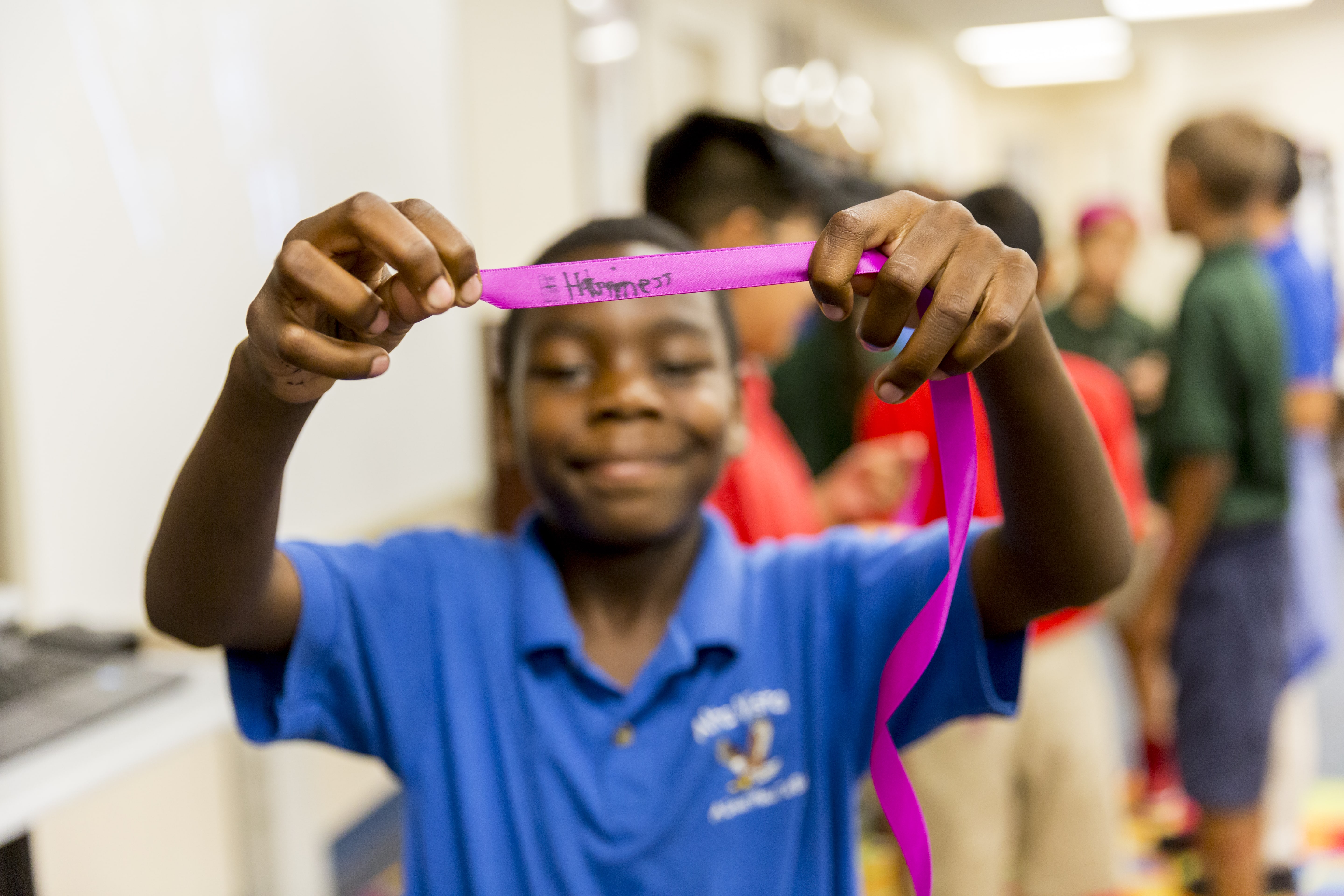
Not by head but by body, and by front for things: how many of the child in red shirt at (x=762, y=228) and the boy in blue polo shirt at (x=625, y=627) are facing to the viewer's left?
0

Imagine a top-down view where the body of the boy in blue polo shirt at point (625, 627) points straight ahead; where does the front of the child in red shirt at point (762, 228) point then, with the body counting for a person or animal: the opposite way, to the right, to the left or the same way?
to the left

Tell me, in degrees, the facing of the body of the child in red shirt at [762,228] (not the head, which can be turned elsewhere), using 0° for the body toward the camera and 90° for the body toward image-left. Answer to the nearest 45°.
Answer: approximately 270°

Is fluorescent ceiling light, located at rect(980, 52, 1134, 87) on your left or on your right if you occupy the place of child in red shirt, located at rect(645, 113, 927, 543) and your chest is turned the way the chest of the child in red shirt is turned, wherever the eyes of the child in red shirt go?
on your left

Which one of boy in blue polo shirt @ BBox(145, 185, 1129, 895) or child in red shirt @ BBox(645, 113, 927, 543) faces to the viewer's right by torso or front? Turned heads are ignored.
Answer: the child in red shirt

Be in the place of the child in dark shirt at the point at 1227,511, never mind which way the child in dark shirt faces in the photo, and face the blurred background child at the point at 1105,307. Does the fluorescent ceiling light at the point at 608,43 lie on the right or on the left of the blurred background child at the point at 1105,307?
left

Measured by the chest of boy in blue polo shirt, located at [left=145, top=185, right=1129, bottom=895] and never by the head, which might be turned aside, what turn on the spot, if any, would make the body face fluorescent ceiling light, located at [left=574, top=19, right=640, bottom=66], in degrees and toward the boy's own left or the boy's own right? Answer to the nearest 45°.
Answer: approximately 180°

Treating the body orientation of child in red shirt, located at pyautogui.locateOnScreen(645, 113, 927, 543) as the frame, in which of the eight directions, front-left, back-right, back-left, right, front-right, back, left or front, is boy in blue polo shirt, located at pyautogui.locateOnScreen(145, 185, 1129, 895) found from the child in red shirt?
right
